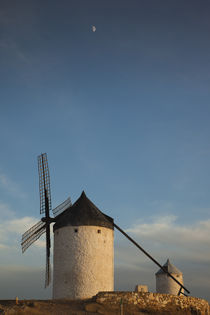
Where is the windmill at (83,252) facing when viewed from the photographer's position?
facing away from the viewer and to the left of the viewer

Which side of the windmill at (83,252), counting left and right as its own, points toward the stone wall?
back
